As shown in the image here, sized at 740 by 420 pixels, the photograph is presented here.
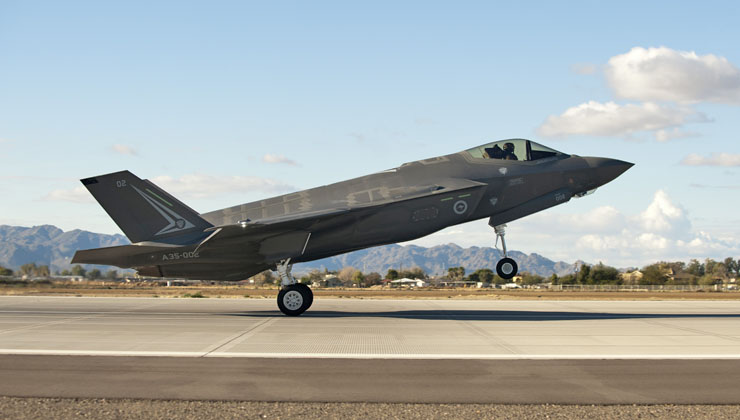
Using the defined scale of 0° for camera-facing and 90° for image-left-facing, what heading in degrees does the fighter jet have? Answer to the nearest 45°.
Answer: approximately 270°
